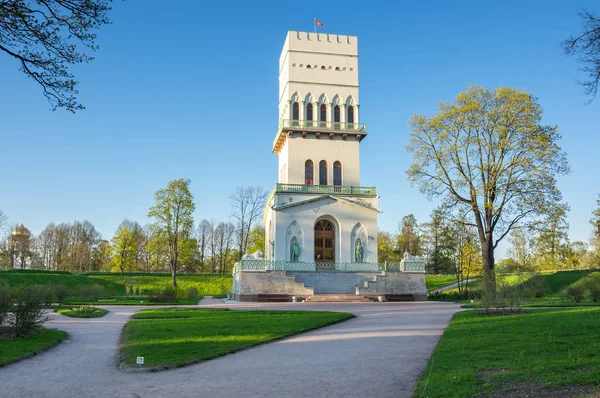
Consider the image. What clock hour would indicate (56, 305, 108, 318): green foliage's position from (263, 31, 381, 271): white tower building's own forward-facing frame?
The green foliage is roughly at 1 o'clock from the white tower building.

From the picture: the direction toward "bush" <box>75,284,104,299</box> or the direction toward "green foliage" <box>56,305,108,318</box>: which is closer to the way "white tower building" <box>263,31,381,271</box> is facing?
the green foliage

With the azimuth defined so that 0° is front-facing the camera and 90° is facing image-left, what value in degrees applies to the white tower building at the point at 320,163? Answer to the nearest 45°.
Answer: approximately 0°

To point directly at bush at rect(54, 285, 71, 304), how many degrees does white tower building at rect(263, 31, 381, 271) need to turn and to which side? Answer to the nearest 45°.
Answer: approximately 45° to its right

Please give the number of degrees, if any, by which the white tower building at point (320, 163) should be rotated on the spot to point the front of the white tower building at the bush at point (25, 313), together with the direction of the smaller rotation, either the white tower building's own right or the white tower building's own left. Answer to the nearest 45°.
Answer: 0° — it already faces it

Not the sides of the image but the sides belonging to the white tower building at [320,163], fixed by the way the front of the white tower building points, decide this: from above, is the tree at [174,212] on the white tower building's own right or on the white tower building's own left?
on the white tower building's own right

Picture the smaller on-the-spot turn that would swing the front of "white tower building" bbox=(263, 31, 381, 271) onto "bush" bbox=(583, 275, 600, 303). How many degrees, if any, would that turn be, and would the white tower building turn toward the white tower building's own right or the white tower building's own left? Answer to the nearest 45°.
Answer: approximately 45° to the white tower building's own left

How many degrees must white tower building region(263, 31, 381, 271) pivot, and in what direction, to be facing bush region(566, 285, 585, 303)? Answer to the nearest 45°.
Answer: approximately 45° to its left

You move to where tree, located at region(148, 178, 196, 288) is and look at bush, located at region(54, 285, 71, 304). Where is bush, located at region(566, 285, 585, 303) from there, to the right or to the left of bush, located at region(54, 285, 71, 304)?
left
